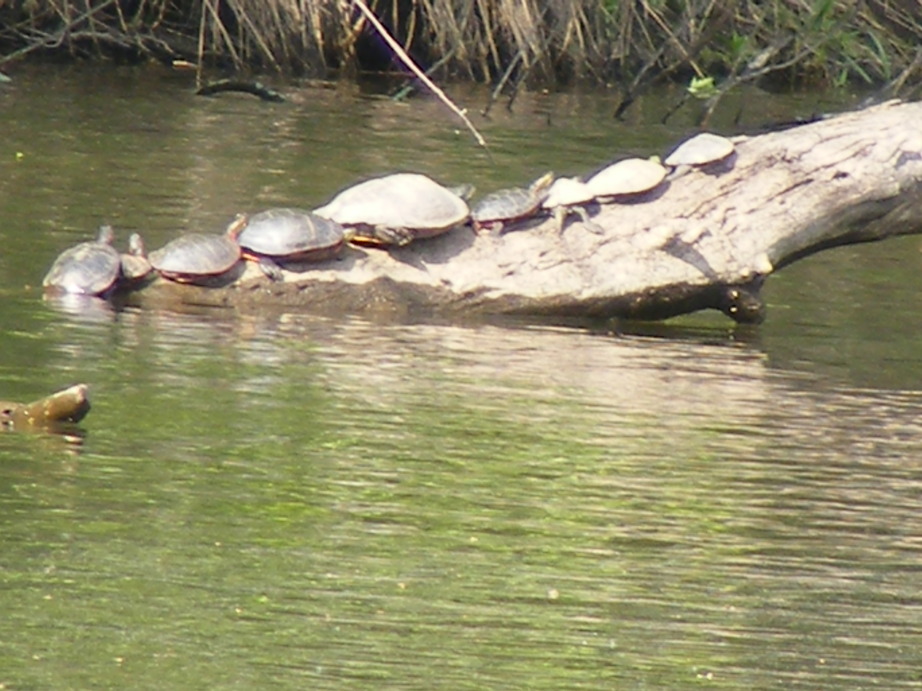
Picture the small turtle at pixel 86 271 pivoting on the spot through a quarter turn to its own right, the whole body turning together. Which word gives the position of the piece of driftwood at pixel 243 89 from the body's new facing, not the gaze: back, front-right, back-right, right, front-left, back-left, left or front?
back-left

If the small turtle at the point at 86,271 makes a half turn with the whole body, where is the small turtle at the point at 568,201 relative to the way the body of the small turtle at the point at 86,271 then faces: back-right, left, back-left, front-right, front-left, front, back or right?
back-left

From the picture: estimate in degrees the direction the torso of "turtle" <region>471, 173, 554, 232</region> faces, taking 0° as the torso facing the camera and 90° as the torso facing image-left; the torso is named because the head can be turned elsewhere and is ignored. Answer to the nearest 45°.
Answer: approximately 270°

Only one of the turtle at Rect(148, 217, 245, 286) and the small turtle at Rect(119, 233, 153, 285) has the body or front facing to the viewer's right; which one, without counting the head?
the turtle

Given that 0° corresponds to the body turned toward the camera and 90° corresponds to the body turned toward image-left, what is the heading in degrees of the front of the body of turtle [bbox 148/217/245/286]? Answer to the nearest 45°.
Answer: approximately 270°

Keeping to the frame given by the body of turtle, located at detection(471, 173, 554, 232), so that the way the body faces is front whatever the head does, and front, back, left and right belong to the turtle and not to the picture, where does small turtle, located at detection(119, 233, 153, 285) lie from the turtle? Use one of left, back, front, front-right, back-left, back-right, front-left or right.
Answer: back

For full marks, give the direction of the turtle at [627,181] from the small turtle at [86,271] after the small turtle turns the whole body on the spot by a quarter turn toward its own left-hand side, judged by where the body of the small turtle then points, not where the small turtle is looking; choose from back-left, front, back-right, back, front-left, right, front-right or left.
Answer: back-right

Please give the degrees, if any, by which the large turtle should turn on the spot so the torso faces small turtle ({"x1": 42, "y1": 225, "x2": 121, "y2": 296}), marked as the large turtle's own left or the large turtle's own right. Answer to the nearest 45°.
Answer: approximately 180°

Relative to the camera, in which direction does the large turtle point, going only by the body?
to the viewer's right

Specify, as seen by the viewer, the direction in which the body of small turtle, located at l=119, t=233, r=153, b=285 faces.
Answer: away from the camera
